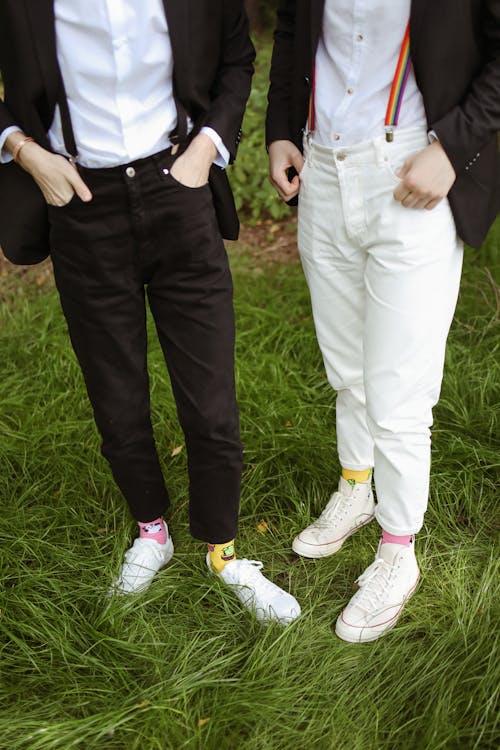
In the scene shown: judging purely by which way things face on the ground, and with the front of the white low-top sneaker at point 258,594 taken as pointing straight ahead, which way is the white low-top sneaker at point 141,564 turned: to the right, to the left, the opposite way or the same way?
to the right

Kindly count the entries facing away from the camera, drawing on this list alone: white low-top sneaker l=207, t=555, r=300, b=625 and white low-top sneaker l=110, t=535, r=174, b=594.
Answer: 0

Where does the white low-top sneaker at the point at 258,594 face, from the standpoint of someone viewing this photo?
facing the viewer and to the right of the viewer

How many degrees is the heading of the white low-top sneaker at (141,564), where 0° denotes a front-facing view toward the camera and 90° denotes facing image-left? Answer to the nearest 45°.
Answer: approximately 45°
